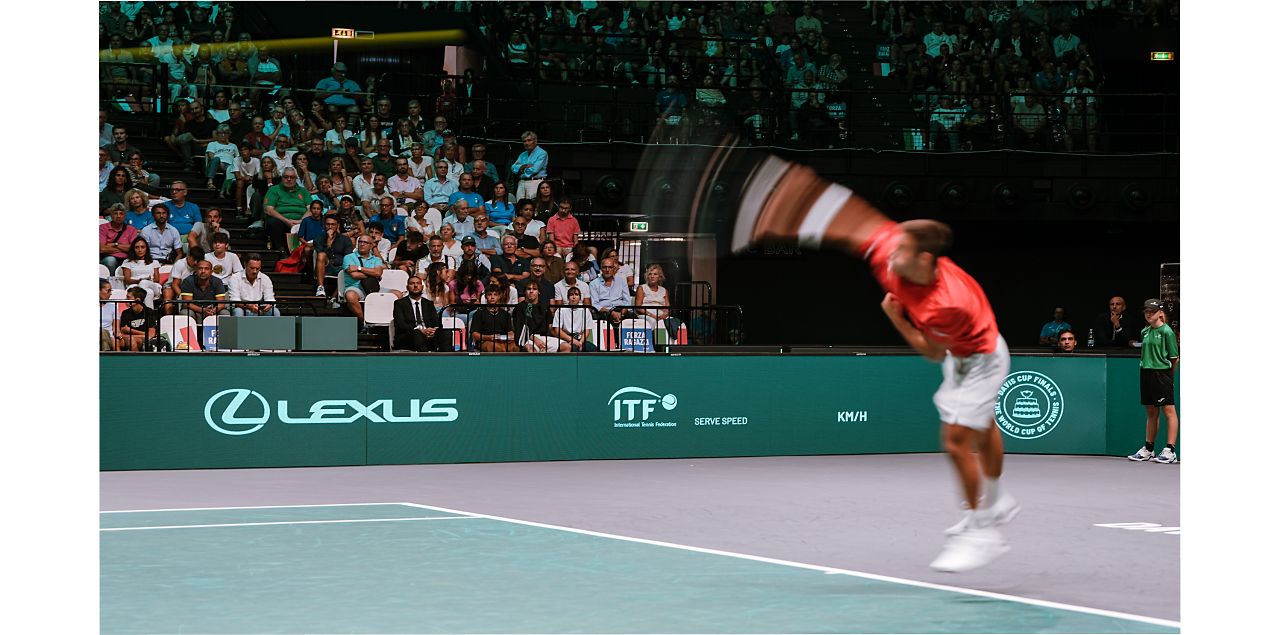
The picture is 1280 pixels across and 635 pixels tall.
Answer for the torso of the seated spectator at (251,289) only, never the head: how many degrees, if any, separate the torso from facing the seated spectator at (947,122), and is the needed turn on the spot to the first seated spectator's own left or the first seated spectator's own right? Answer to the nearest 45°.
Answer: approximately 90° to the first seated spectator's own left

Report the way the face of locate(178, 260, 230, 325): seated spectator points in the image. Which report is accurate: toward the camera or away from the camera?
toward the camera

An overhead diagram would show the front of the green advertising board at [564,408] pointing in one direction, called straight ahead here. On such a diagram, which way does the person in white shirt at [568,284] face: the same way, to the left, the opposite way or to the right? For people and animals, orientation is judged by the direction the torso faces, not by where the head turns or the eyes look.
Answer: the same way

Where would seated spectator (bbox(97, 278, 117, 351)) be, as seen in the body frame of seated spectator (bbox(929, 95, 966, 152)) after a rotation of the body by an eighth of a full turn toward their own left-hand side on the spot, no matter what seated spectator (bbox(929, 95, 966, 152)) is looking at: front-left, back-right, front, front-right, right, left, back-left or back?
right

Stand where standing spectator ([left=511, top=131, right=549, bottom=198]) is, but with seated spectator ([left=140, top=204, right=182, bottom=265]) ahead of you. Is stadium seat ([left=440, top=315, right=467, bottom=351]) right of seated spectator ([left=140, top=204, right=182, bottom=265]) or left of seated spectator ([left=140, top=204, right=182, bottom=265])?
left

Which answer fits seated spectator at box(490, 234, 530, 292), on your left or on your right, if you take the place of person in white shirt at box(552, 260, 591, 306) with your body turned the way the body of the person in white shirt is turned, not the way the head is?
on your right

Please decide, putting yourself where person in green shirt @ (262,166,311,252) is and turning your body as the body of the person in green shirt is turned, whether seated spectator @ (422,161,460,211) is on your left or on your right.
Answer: on your left

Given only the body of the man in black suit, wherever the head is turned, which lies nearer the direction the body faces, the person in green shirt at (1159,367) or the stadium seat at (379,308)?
the person in green shirt

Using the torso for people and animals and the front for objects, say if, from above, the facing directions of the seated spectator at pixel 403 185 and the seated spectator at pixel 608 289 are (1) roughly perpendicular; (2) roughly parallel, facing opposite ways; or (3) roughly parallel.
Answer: roughly parallel

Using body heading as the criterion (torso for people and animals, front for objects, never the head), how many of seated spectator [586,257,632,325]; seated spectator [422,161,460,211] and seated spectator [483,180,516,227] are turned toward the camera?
3

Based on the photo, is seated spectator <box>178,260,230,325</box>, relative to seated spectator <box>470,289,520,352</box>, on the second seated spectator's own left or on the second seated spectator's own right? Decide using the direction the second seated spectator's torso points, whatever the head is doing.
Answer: on the second seated spectator's own right

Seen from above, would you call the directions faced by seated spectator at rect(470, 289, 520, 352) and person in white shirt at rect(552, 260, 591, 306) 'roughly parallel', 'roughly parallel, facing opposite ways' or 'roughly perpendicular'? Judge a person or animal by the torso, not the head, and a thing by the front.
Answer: roughly parallel

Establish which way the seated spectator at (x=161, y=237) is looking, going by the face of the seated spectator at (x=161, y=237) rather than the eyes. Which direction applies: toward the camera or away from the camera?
toward the camera

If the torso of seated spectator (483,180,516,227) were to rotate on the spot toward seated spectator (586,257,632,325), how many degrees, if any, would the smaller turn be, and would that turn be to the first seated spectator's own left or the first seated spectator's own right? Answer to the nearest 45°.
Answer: approximately 45° to the first seated spectator's own left

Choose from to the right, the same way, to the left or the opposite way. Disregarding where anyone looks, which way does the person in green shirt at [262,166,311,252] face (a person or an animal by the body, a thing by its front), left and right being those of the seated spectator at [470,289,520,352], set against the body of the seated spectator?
the same way

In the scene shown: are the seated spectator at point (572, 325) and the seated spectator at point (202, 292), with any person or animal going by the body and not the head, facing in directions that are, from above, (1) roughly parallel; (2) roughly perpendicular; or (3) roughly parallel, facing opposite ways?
roughly parallel

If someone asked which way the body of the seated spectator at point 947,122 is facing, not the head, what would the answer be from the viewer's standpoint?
toward the camera

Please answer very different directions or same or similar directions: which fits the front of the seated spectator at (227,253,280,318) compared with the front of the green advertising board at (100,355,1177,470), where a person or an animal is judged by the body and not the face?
same or similar directions

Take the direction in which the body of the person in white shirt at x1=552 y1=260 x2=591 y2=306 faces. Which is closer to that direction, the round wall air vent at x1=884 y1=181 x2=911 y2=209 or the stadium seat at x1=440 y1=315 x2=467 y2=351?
the stadium seat

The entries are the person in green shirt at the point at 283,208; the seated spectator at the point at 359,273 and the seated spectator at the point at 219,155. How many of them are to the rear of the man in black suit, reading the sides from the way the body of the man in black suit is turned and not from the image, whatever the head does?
3
